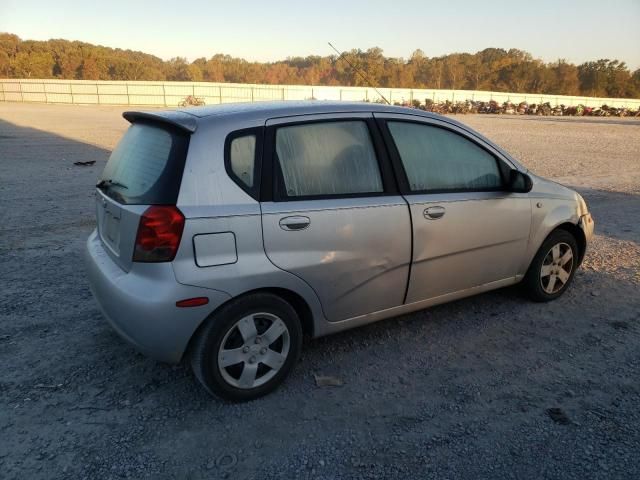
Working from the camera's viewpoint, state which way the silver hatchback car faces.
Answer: facing away from the viewer and to the right of the viewer
